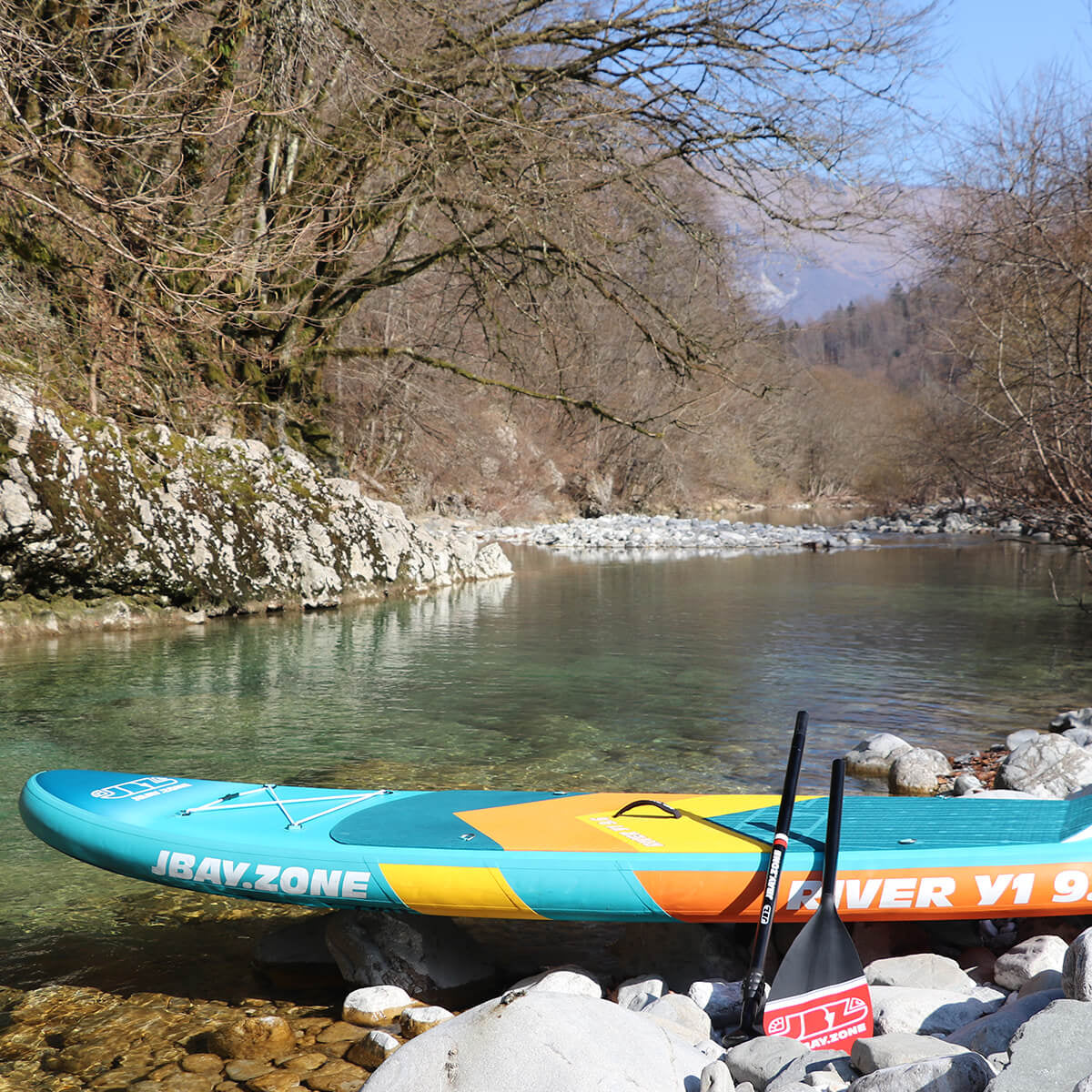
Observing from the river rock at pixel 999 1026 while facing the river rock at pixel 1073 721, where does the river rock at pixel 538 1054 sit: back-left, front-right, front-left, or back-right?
back-left

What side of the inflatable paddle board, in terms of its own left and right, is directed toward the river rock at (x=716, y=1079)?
left

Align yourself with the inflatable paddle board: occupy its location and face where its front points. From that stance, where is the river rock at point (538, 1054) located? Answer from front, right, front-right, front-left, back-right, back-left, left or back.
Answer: left

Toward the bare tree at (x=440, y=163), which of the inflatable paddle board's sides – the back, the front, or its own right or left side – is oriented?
right

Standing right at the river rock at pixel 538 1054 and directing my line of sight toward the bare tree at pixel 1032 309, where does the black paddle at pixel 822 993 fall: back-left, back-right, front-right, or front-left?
front-right

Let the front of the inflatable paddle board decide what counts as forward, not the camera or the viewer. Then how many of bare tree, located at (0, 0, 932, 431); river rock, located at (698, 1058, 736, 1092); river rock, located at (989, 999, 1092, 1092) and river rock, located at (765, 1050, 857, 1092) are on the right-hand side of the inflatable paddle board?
1

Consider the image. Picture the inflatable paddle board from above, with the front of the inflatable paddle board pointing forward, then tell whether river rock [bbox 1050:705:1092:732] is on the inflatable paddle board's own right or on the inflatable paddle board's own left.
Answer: on the inflatable paddle board's own right

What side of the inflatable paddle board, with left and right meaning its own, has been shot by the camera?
left

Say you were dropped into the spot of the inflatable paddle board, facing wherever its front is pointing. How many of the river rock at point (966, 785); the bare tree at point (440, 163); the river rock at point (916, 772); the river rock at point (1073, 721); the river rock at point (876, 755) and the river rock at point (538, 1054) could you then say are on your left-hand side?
1
